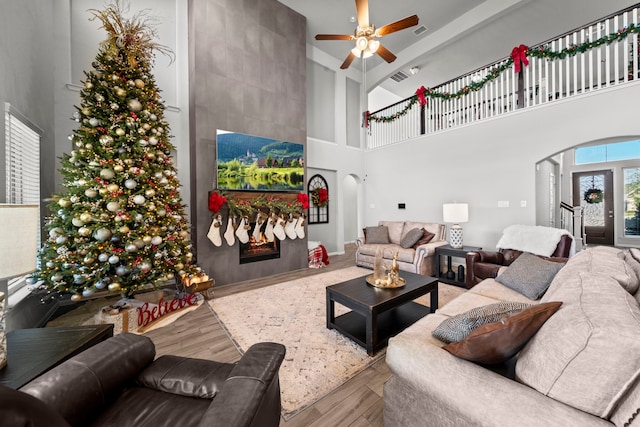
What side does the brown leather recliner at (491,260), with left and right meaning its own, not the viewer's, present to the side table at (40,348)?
front

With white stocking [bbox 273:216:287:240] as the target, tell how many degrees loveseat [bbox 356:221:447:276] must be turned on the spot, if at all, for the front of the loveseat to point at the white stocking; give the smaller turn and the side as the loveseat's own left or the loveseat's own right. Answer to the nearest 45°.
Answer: approximately 45° to the loveseat's own right

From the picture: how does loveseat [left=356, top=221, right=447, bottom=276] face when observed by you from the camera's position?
facing the viewer and to the left of the viewer

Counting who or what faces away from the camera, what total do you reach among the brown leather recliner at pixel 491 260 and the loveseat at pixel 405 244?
0

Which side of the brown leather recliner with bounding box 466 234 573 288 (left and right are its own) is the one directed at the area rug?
front

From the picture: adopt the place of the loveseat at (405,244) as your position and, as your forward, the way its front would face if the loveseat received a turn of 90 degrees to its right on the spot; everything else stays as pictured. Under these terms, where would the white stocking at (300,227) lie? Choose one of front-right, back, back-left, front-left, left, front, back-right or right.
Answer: front-left

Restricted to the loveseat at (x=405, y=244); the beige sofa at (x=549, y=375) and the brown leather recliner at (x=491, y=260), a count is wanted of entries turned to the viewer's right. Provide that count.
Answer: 0

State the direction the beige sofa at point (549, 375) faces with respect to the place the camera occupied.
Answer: facing away from the viewer and to the left of the viewer

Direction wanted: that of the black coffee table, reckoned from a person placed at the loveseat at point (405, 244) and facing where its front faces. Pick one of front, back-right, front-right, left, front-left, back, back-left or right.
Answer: front-left

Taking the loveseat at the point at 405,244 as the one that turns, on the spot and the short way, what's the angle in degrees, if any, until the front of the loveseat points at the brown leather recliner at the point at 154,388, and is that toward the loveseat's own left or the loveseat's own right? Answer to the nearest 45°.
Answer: approximately 45° to the loveseat's own left
